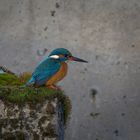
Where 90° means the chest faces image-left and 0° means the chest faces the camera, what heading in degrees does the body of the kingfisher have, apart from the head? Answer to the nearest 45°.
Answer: approximately 270°
